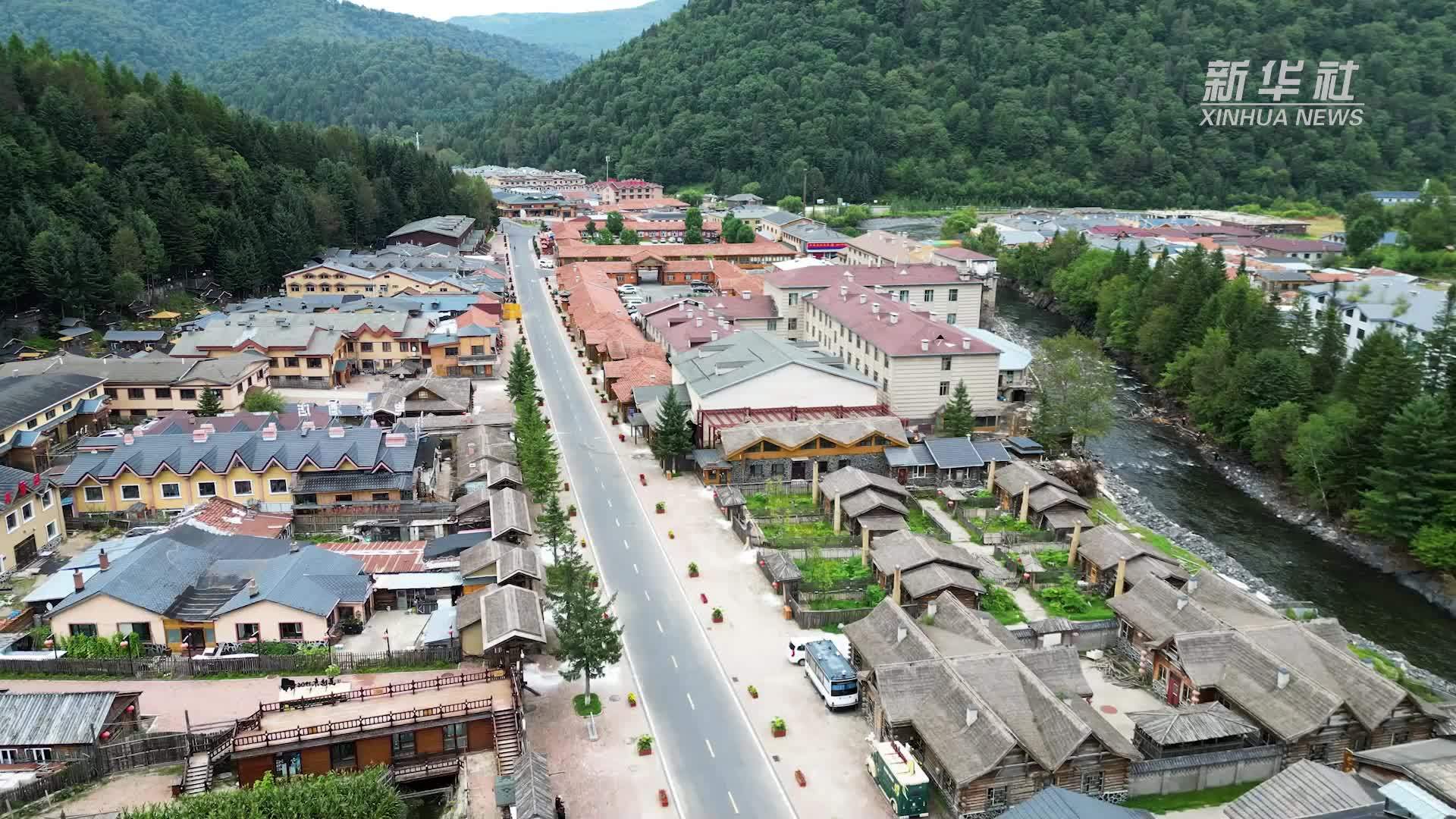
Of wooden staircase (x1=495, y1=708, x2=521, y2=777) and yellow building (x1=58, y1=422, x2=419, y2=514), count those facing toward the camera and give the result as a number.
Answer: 2

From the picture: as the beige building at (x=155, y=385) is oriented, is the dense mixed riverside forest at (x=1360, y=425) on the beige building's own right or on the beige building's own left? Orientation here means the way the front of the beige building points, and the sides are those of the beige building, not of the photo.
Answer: on the beige building's own left

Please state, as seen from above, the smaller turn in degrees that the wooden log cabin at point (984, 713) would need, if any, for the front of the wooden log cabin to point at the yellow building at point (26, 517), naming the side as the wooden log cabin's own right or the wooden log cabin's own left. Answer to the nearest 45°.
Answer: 0° — it already faces it

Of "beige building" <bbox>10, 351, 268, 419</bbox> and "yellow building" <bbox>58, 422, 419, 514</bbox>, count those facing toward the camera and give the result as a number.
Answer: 2

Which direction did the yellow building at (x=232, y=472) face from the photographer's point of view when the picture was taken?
facing the viewer

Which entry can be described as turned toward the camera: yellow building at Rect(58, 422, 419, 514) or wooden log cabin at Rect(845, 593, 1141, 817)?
the yellow building

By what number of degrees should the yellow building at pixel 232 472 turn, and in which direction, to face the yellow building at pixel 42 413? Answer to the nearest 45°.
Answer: approximately 135° to its right

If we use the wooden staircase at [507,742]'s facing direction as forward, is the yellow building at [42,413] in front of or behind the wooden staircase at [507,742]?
behind

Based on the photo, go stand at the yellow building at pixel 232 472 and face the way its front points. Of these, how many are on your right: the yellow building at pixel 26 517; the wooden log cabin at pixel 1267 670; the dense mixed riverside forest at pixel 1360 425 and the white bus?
1

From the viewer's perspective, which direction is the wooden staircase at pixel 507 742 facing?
toward the camera

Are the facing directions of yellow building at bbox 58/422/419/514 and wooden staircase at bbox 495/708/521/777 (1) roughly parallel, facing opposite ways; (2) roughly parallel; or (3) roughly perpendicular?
roughly parallel

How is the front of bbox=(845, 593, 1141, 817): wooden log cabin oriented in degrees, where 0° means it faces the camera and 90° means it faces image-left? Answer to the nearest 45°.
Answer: approximately 90°

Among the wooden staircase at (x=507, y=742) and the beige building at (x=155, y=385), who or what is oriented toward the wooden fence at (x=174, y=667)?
the beige building
